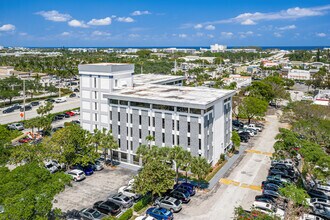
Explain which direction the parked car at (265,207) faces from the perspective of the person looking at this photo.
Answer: facing the viewer and to the right of the viewer

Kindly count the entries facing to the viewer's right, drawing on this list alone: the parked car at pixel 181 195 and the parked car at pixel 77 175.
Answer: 0

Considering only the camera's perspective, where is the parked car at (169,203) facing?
facing away from the viewer and to the left of the viewer

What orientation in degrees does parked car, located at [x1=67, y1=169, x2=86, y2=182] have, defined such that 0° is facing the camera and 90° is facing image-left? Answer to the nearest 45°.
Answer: approximately 135°

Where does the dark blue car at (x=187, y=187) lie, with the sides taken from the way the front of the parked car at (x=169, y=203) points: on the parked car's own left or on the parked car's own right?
on the parked car's own right

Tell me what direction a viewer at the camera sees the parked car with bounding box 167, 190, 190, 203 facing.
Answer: facing away from the viewer and to the left of the viewer
